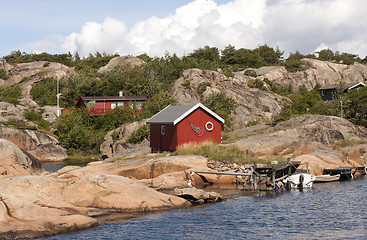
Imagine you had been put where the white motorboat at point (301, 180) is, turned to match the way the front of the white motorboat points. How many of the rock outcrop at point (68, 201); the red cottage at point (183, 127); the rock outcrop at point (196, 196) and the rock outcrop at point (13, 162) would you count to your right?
0

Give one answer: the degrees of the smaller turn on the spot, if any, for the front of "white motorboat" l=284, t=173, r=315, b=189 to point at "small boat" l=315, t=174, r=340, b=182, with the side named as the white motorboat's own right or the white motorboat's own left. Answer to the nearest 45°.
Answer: approximately 45° to the white motorboat's own right

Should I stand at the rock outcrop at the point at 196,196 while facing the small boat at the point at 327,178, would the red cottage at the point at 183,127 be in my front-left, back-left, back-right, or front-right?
front-left

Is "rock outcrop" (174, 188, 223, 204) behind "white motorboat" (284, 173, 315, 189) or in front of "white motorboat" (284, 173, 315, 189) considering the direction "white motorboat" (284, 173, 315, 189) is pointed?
behind

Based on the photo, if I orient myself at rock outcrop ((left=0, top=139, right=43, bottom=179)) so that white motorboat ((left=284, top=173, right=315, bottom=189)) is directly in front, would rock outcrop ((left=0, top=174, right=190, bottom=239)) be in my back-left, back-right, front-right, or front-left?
front-right

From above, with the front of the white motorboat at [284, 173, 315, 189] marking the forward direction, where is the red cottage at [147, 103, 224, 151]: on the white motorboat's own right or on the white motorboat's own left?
on the white motorboat's own left
